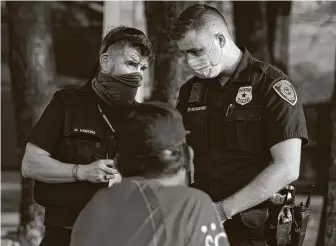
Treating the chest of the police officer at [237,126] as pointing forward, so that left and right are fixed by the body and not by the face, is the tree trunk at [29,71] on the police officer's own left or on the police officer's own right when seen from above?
on the police officer's own right

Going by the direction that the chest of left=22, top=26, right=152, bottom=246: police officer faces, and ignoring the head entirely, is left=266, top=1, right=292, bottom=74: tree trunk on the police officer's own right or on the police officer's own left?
on the police officer's own left

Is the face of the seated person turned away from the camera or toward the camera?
away from the camera

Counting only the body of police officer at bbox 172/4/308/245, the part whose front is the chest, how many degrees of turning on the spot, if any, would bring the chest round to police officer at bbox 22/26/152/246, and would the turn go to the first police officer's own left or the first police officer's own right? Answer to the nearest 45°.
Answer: approximately 45° to the first police officer's own right

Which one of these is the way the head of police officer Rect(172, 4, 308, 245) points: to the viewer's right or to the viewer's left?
to the viewer's left

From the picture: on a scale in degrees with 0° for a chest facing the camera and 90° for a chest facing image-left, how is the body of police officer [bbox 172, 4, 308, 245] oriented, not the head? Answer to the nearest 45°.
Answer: approximately 45°
